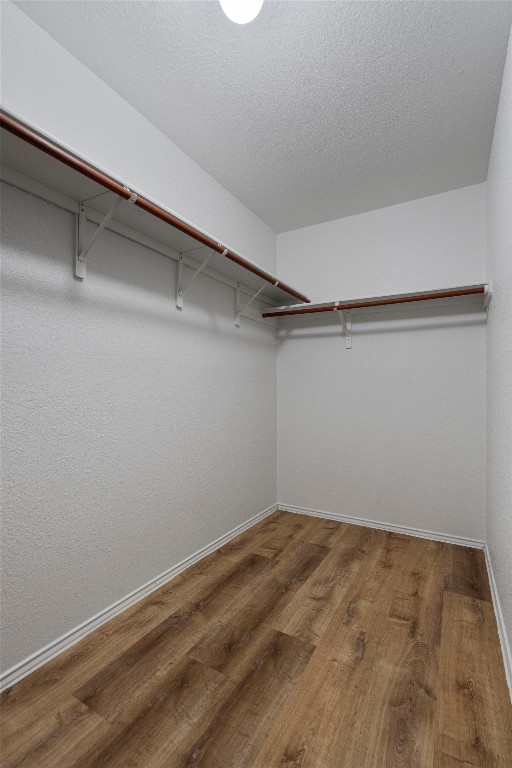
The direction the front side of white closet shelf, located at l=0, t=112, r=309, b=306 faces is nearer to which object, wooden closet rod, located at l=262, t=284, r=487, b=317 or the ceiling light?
the ceiling light

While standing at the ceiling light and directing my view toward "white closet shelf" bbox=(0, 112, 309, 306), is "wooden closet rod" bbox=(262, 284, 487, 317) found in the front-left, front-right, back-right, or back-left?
front-right

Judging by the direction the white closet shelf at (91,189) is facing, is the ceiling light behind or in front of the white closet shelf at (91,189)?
in front

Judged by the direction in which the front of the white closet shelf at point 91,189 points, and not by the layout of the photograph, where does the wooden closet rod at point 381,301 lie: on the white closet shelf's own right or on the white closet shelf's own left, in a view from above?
on the white closet shelf's own left

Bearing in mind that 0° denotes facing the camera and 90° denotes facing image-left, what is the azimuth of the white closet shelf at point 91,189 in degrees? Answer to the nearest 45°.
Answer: approximately 315°
